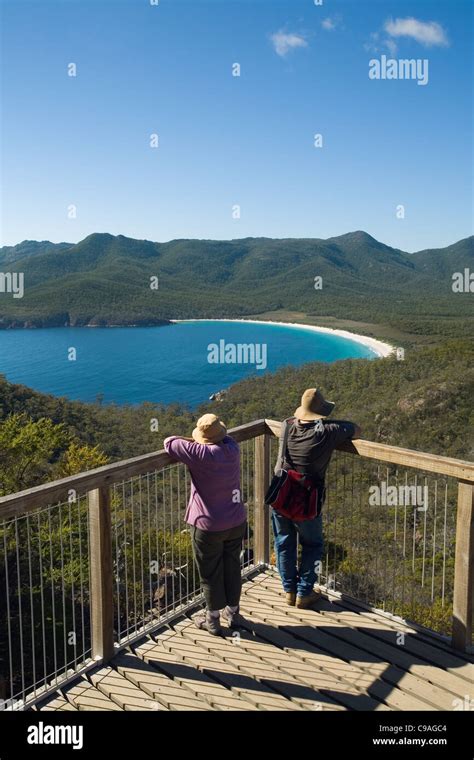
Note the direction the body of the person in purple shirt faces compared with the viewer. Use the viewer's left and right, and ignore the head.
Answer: facing away from the viewer and to the left of the viewer

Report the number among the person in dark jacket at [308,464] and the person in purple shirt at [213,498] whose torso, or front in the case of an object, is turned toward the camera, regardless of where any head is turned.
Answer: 0

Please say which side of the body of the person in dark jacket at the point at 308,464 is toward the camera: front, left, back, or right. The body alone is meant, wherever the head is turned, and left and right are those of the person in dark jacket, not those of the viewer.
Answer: back
